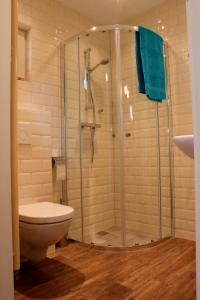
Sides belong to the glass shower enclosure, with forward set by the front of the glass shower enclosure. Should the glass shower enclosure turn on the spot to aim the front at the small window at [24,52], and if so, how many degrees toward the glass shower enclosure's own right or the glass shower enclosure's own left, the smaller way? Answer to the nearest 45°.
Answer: approximately 45° to the glass shower enclosure's own right

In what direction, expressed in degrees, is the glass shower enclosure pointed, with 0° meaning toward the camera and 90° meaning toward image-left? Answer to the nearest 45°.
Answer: approximately 0°

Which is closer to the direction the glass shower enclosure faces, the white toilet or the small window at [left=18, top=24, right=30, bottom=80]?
the white toilet
